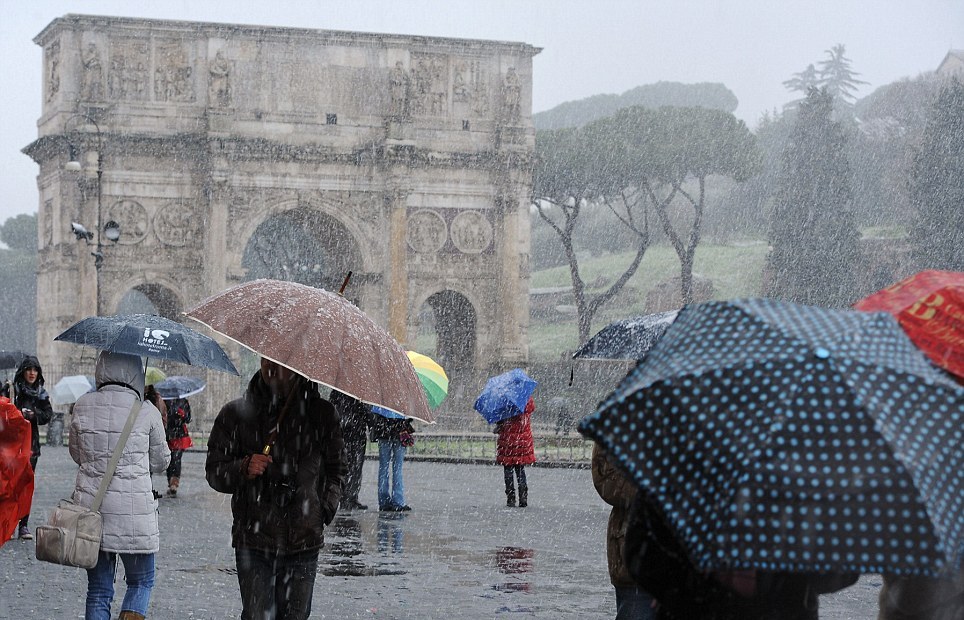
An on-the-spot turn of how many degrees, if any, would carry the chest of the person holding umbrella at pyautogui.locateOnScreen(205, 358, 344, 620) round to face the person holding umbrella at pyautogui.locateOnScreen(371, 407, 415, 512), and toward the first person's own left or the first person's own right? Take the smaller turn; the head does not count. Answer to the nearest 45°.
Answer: approximately 180°

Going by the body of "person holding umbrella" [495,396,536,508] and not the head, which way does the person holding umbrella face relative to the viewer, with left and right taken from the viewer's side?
facing away from the viewer

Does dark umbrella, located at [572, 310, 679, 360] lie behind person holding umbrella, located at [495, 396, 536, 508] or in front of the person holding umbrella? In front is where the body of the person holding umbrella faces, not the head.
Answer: behind

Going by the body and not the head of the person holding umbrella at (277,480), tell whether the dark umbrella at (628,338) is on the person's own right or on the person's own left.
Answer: on the person's own left

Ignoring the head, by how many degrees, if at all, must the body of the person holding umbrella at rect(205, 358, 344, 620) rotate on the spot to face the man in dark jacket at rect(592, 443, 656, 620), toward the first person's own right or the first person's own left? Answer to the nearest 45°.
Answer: approximately 90° to the first person's own left

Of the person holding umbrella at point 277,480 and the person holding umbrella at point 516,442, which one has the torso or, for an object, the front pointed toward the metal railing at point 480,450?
the person holding umbrella at point 516,442

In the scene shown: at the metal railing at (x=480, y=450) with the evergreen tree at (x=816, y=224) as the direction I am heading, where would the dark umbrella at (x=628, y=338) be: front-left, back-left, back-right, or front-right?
back-right

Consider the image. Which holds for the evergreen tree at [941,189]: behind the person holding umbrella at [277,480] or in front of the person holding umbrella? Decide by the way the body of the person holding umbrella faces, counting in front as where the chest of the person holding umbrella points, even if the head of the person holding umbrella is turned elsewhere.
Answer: behind

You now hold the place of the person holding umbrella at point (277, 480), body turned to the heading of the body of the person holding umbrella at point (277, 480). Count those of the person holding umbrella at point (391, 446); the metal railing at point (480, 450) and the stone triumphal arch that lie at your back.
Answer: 3

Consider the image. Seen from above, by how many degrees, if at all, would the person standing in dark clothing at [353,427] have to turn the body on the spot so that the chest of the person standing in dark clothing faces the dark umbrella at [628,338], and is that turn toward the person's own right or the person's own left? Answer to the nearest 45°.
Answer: approximately 90° to the person's own right

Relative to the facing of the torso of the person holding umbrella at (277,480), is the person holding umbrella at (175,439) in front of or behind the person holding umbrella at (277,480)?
behind

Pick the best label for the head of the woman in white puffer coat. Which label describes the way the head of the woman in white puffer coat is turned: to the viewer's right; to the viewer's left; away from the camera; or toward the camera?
away from the camera
